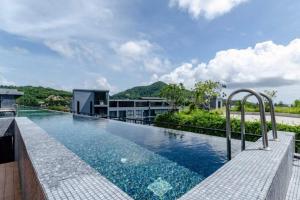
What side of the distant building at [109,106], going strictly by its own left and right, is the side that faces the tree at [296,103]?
left

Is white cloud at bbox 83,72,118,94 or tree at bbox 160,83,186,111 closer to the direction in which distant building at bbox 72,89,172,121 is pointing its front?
the tree

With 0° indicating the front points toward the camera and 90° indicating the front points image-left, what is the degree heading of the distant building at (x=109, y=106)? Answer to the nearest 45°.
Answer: approximately 0°

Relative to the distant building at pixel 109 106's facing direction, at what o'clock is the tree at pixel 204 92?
The tree is roughly at 10 o'clock from the distant building.

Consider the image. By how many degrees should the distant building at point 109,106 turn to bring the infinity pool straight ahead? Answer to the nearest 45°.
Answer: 0° — it already faces it
